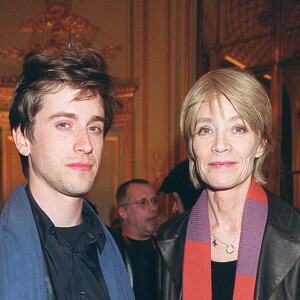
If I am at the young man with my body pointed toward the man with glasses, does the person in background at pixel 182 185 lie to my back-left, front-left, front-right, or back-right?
front-right

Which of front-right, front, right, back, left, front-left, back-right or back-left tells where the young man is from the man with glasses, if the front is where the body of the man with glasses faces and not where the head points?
front-right

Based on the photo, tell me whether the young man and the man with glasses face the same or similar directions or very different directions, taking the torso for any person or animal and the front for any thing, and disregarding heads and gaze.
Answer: same or similar directions

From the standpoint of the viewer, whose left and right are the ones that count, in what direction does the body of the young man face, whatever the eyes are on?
facing the viewer and to the right of the viewer

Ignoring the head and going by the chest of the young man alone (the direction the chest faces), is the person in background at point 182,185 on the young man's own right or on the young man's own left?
on the young man's own left

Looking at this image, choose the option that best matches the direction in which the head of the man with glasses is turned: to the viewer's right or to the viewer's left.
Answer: to the viewer's right

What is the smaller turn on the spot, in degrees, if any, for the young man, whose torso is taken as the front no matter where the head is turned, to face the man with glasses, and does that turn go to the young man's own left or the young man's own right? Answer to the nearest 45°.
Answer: approximately 135° to the young man's own left

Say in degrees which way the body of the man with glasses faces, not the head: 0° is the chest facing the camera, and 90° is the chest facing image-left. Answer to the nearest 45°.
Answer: approximately 315°
